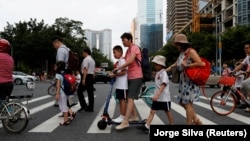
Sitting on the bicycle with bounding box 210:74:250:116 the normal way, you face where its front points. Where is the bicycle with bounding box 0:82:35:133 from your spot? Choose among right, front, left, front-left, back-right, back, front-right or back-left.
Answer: front-left

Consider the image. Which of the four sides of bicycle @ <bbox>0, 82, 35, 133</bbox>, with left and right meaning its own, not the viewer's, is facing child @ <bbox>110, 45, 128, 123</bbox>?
back

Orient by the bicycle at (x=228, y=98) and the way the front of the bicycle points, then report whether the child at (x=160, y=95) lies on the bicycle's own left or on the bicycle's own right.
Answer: on the bicycle's own left

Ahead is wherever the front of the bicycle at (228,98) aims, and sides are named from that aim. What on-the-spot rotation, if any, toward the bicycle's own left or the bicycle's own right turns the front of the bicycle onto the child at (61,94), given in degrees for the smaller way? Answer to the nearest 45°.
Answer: approximately 45° to the bicycle's own left

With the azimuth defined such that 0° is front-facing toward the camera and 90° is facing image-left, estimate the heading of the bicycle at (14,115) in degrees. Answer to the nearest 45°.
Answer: approximately 90°

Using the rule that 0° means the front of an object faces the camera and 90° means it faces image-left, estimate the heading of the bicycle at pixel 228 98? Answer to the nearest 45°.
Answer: approximately 90°
